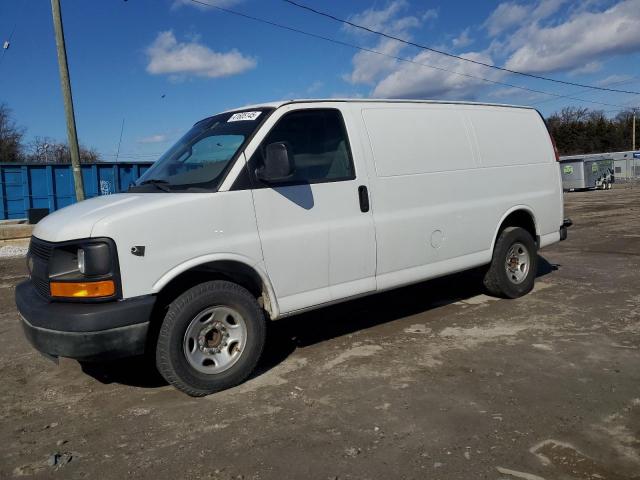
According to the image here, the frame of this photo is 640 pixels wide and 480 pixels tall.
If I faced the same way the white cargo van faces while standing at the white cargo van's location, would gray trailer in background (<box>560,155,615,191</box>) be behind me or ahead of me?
behind

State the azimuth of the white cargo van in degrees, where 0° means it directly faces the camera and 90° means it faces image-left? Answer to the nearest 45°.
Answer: approximately 45°

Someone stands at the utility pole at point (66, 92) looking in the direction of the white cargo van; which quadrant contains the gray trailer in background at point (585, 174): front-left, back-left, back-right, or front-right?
back-left

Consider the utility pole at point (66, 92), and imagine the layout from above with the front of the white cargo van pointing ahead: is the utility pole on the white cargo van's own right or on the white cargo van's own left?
on the white cargo van's own right

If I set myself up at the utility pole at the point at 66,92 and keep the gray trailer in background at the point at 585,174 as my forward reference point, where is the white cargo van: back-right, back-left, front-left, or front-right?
back-right
